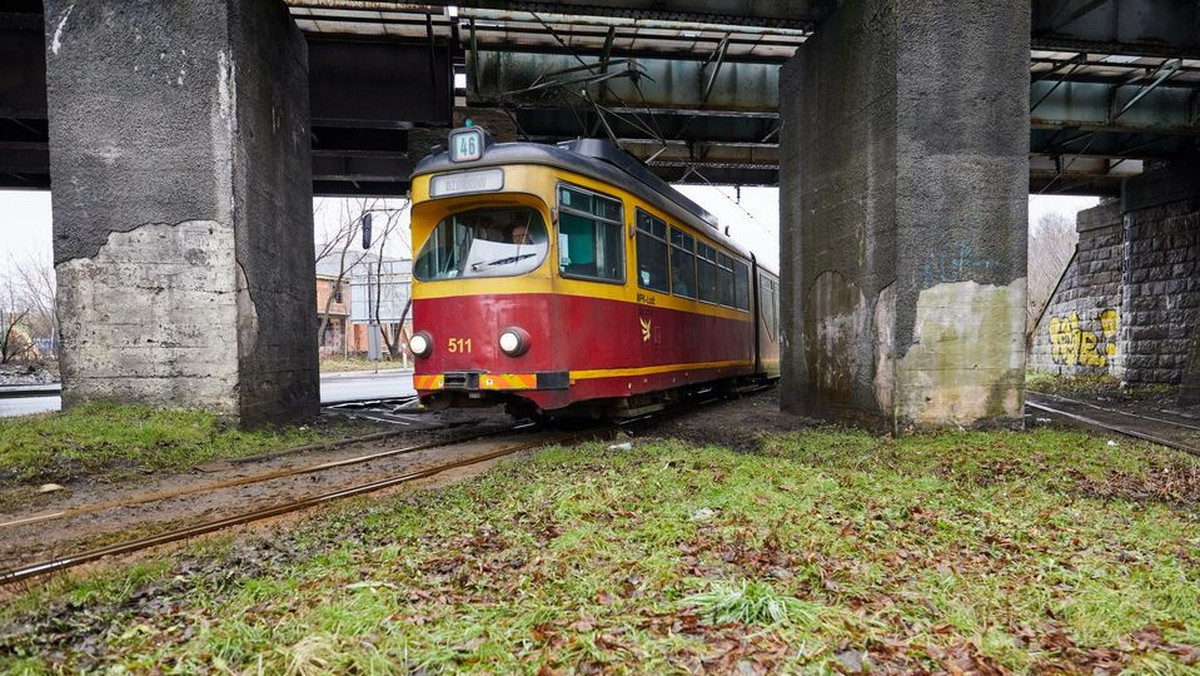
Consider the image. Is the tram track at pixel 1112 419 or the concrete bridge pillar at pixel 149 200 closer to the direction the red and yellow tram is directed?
the concrete bridge pillar

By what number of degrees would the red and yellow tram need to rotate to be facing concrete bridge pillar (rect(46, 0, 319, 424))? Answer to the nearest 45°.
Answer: approximately 45° to its right

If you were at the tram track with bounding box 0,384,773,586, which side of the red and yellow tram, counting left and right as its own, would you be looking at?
front

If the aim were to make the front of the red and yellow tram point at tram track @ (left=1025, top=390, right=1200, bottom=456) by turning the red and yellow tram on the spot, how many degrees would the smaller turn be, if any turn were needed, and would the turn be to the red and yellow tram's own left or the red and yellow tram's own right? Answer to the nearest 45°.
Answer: approximately 135° to the red and yellow tram's own left

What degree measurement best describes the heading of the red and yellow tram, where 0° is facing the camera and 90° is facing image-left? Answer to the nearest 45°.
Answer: approximately 45°

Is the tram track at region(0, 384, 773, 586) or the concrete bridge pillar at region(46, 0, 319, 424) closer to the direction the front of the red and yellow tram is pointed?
the tram track

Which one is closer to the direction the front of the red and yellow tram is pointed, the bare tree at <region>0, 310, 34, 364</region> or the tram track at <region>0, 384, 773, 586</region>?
the tram track

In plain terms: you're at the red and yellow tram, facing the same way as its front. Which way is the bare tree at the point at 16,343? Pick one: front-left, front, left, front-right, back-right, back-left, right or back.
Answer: right

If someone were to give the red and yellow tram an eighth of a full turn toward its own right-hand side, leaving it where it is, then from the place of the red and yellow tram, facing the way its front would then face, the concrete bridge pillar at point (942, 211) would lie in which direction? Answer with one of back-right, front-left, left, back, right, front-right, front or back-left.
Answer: back
